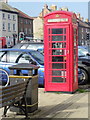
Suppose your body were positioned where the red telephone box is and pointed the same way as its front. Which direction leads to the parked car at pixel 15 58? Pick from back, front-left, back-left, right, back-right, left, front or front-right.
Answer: back-right

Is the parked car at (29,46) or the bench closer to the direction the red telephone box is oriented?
the bench

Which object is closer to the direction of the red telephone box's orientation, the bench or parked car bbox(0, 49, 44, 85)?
the bench
